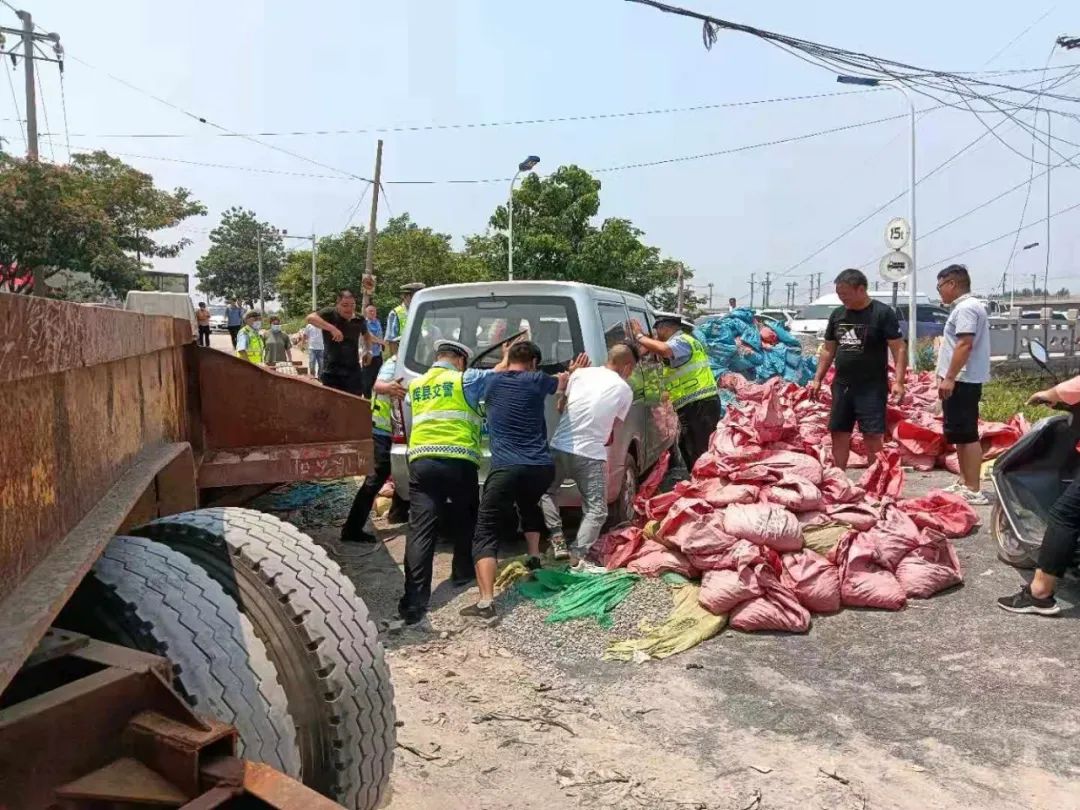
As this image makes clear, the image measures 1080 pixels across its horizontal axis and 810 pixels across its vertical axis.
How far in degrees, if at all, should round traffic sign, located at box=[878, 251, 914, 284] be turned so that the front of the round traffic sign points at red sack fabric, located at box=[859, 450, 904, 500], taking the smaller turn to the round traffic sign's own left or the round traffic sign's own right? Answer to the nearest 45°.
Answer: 0° — it already faces it

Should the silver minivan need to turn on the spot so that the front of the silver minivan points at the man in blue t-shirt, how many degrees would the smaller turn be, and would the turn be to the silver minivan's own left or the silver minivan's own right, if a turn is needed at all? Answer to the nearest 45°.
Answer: approximately 135° to the silver minivan's own right

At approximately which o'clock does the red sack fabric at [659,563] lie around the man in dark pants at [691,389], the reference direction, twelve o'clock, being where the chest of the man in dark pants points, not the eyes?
The red sack fabric is roughly at 9 o'clock from the man in dark pants.

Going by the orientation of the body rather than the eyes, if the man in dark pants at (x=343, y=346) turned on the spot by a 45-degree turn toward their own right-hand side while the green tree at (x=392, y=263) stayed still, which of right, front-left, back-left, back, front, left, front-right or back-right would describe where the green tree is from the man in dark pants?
back

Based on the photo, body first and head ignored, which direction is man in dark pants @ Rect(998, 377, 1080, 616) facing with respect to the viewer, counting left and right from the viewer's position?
facing to the left of the viewer

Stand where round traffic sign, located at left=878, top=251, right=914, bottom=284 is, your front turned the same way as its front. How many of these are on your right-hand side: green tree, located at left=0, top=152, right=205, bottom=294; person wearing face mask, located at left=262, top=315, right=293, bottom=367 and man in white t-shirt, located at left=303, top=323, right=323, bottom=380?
3

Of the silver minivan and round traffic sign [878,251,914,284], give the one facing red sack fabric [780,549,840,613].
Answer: the round traffic sign

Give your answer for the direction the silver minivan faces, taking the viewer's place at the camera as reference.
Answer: facing away from the viewer and to the right of the viewer

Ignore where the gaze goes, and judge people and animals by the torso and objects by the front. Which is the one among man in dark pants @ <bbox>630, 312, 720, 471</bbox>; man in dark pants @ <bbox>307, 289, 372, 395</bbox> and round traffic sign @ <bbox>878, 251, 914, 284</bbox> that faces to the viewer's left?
man in dark pants @ <bbox>630, 312, 720, 471</bbox>

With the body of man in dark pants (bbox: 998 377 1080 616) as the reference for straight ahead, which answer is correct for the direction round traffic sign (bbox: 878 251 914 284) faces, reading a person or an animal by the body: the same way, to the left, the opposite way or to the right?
to the left

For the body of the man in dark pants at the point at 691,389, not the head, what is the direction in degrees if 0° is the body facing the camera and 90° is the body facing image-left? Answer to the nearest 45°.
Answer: approximately 90°

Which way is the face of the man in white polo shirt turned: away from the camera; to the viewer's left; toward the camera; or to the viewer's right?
to the viewer's left
